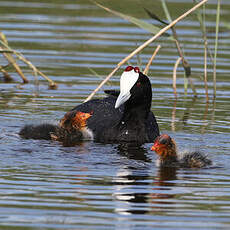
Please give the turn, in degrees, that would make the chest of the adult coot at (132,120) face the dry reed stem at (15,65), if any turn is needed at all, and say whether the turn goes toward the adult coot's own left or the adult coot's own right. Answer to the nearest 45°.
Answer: approximately 180°

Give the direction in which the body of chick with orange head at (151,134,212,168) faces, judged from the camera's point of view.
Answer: to the viewer's left

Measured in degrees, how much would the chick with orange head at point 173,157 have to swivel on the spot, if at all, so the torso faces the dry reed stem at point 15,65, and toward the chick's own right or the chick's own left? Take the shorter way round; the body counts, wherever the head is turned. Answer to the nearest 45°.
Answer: approximately 45° to the chick's own right
